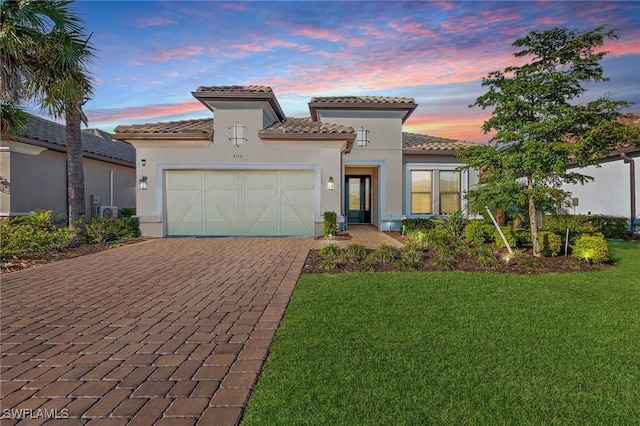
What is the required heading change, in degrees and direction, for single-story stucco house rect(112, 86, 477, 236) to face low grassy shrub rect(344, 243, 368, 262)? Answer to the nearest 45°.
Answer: approximately 45° to its left

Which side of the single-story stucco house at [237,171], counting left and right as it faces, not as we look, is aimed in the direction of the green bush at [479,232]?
left

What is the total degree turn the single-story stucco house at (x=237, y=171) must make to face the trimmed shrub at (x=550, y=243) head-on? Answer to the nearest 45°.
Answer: approximately 45° to its left

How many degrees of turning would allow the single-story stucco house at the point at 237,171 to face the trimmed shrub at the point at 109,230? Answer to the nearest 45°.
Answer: approximately 90° to its right

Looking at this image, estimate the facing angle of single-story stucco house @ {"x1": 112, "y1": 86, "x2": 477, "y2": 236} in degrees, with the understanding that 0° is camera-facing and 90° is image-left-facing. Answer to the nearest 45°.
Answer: approximately 0°

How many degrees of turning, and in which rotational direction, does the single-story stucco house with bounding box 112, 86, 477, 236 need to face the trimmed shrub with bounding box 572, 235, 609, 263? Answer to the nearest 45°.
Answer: approximately 45° to its left

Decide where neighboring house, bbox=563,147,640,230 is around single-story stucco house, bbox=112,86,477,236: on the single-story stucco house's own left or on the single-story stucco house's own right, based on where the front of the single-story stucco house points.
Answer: on the single-story stucco house's own left

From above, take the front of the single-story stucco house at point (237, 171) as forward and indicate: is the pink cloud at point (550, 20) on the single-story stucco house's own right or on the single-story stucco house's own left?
on the single-story stucco house's own left
